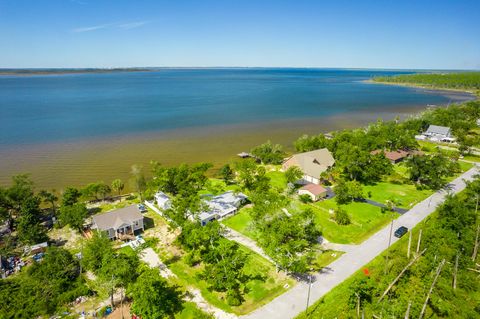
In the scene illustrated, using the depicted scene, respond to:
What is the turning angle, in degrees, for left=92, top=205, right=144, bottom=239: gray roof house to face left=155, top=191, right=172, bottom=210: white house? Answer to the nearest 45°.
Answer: approximately 90° to its left

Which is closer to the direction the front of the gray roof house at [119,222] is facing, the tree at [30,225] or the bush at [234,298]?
the bush

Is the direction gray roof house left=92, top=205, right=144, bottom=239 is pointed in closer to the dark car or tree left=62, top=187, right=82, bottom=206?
the dark car

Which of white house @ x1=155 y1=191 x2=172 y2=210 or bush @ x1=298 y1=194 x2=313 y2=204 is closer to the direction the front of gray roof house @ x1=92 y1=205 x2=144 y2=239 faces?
the bush

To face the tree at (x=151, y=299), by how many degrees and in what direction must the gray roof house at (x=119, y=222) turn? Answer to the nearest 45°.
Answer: approximately 45° to its right

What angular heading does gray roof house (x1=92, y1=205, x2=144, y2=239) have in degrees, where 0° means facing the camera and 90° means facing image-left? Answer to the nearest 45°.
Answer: approximately 315°

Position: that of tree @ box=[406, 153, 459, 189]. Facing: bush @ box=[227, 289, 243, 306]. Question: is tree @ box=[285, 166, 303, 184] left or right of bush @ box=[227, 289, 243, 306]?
right

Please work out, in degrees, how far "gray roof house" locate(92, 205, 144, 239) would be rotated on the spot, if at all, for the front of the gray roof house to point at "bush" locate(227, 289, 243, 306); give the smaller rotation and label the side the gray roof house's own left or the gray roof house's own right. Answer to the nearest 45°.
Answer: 0° — it already faces it
